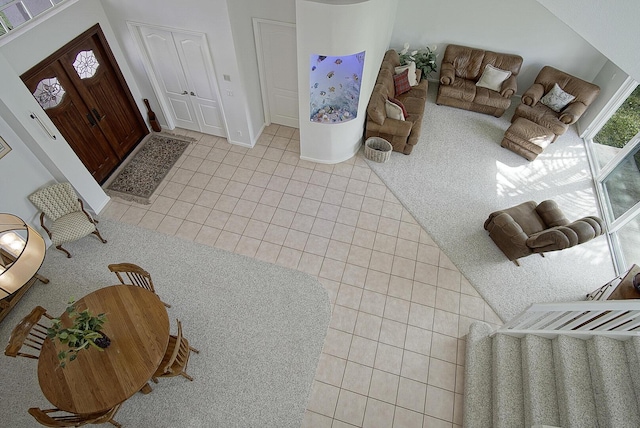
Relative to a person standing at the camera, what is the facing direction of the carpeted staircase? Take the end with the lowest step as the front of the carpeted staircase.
facing to the left of the viewer

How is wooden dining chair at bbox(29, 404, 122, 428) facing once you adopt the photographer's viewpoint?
facing away from the viewer

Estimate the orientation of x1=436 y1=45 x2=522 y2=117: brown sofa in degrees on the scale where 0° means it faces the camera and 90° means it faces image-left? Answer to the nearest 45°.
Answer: approximately 0°

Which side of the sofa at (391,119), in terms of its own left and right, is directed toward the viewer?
right
